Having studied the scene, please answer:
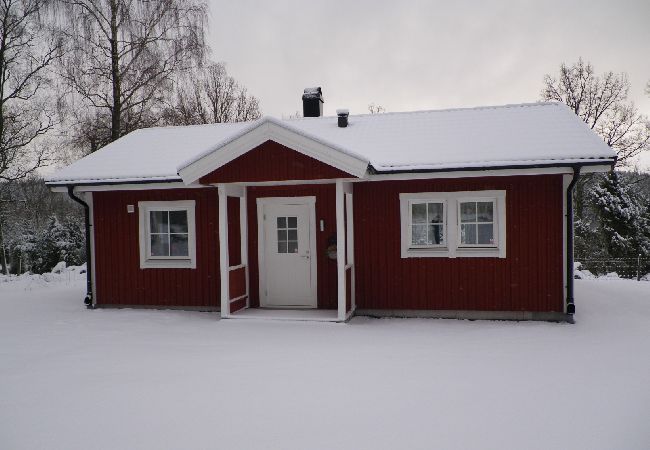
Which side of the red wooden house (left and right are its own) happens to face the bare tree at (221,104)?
back

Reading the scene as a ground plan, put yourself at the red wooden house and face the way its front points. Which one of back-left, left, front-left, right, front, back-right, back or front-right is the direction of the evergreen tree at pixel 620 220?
back-left

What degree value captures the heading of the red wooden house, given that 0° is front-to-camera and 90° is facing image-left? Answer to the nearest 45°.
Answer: approximately 0°

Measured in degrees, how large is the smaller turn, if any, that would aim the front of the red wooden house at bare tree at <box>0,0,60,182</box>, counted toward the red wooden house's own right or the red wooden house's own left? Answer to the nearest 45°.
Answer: approximately 135° to the red wooden house's own right

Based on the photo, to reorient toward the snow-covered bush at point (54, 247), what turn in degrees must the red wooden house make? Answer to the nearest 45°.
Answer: approximately 135° to its right
